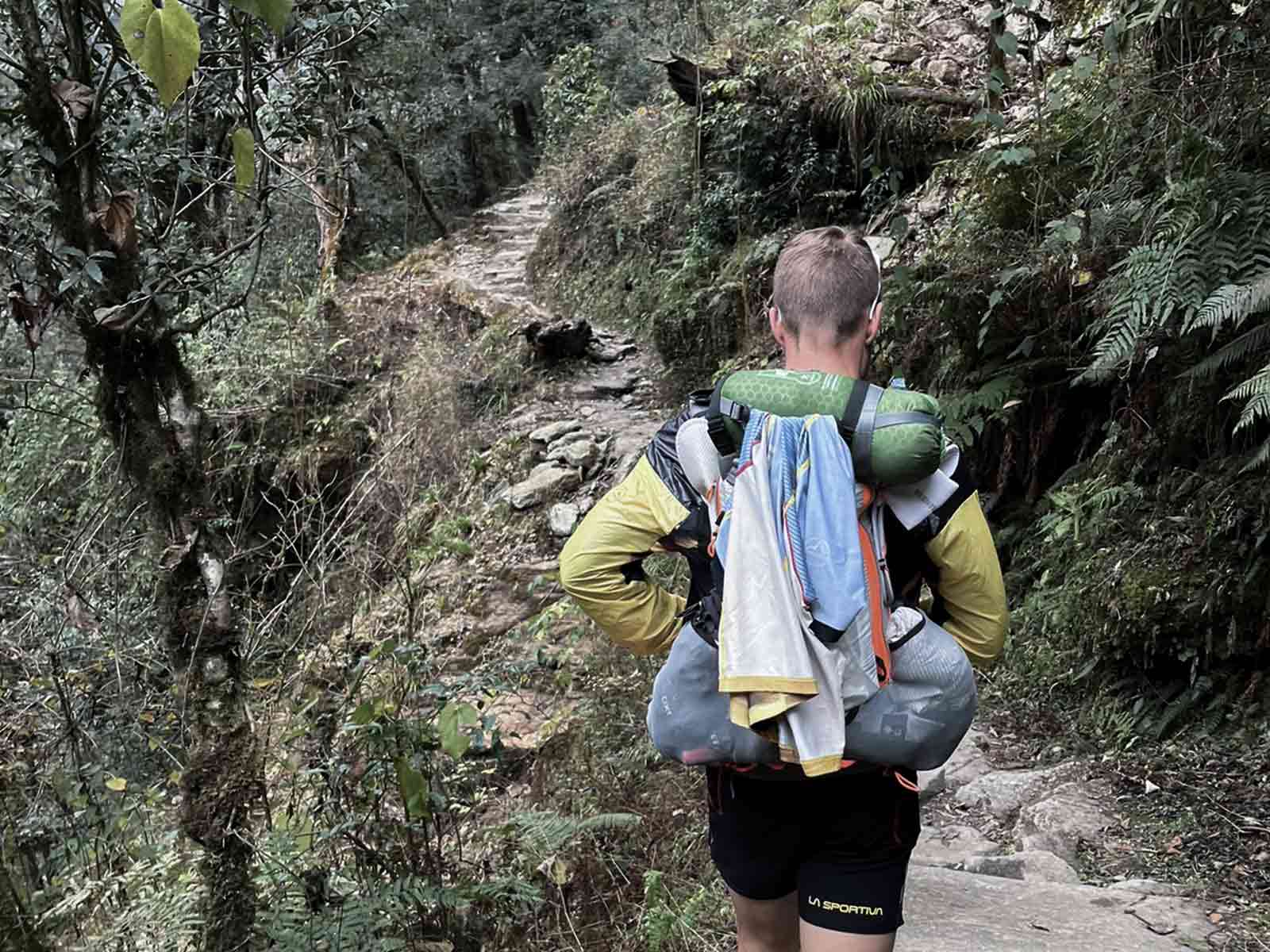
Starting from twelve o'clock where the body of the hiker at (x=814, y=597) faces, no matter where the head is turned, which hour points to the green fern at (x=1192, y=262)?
The green fern is roughly at 1 o'clock from the hiker.

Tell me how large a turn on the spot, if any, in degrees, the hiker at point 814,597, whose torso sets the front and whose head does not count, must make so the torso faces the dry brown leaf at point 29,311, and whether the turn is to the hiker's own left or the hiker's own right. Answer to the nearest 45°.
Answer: approximately 45° to the hiker's own left

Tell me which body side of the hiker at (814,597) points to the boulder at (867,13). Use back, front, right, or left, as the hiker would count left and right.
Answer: front

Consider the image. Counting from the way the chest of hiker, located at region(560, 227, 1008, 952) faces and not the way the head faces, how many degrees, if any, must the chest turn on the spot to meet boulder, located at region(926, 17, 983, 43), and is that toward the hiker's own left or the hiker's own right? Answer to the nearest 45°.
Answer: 0° — they already face it

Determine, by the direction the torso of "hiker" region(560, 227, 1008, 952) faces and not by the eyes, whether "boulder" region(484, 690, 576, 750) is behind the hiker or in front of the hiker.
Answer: in front

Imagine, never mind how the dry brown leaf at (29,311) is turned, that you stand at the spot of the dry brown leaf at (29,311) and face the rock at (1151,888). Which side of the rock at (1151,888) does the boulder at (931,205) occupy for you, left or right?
left

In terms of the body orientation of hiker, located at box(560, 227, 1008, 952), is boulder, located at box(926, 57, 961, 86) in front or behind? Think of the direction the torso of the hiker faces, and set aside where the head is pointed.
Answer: in front

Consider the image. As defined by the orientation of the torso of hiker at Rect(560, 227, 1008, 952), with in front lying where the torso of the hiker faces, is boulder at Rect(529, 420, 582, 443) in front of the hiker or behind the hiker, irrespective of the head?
in front

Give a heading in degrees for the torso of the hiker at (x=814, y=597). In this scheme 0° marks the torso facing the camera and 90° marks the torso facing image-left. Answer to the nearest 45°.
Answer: approximately 180°

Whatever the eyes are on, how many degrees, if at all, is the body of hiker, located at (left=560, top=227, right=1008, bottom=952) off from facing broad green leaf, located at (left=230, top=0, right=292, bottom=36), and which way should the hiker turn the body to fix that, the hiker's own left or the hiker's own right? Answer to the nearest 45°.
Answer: approximately 135° to the hiker's own left

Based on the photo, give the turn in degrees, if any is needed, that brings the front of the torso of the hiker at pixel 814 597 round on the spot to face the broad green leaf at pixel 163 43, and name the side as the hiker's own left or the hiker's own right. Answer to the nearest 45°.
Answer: approximately 135° to the hiker's own left

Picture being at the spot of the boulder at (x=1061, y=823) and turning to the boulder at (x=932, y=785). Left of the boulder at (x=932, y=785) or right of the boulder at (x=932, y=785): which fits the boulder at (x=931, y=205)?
right
